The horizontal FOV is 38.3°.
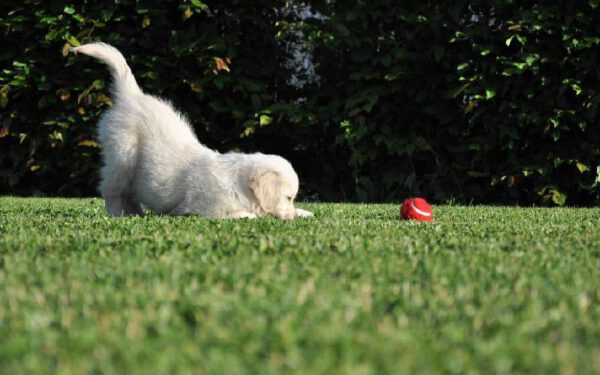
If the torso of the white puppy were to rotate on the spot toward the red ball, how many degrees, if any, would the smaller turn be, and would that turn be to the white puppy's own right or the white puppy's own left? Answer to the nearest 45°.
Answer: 0° — it already faces it

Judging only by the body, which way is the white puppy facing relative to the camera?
to the viewer's right
